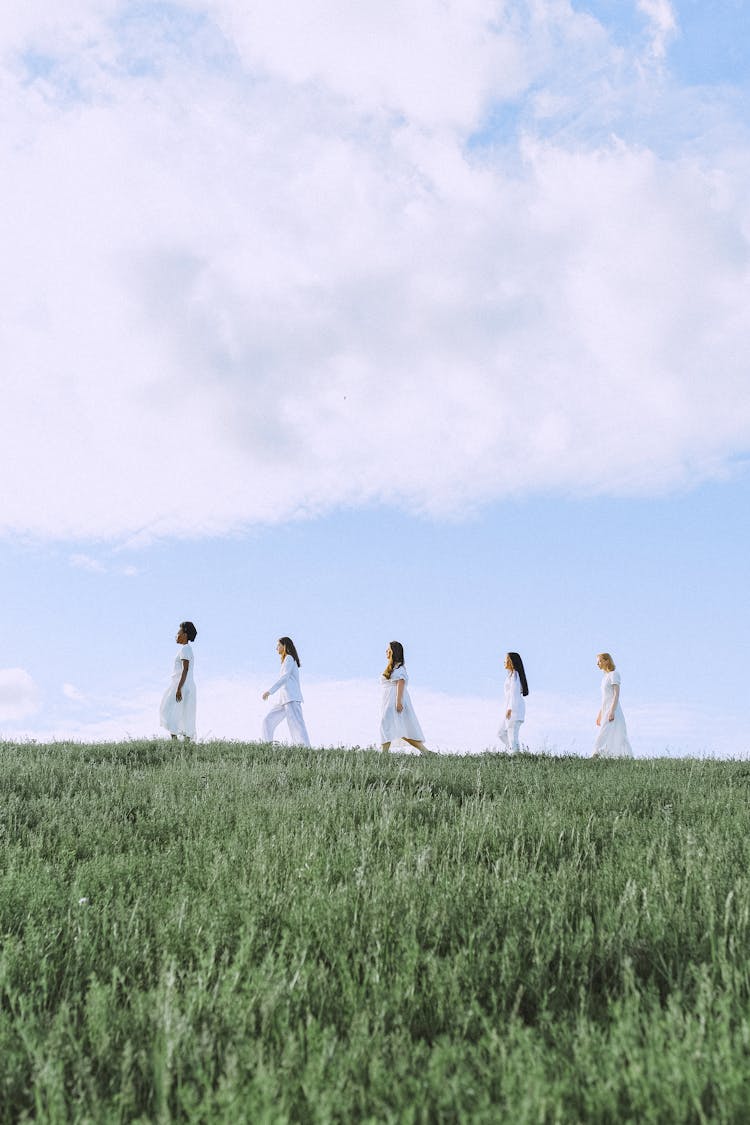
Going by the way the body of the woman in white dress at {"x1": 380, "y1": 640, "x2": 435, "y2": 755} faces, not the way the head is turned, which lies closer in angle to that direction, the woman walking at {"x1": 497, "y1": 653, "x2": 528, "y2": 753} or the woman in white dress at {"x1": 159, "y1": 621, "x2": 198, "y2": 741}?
the woman in white dress

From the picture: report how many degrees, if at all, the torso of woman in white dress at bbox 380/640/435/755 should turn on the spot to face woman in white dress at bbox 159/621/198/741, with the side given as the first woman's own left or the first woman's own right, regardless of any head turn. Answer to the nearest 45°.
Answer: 0° — they already face them

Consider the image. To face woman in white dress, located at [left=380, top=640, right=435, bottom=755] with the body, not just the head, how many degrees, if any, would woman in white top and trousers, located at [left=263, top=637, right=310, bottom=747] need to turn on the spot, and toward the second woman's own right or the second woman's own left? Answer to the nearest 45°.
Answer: approximately 180°

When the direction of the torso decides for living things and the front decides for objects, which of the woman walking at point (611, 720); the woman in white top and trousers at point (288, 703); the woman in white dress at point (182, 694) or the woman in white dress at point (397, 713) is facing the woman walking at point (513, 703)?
the woman walking at point (611, 720)

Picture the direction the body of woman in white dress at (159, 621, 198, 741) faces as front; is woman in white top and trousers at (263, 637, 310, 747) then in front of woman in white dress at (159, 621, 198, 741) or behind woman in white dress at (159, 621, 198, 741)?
behind

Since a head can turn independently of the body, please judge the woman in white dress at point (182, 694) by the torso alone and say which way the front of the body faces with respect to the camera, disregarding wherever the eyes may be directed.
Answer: to the viewer's left

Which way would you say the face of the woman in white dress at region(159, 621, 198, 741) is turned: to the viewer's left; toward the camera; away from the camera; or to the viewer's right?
to the viewer's left

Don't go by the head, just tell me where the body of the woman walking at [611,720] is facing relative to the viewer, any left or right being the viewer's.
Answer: facing to the left of the viewer

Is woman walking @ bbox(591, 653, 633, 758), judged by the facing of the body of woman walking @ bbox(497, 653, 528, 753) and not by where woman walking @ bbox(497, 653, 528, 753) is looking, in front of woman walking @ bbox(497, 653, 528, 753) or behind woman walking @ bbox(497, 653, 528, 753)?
behind

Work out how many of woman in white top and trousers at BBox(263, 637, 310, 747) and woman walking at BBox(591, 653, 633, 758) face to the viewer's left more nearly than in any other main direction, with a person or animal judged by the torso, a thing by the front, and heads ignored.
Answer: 2

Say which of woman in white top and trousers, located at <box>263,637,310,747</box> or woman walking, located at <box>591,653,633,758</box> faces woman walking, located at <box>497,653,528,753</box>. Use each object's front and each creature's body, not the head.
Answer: woman walking, located at <box>591,653,633,758</box>

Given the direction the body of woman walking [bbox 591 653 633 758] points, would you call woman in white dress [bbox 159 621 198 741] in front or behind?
in front

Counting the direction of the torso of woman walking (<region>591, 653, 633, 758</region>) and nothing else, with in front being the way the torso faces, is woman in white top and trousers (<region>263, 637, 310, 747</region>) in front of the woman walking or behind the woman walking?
in front

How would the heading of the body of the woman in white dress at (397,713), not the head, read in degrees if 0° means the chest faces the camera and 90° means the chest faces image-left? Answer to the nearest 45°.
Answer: approximately 90°

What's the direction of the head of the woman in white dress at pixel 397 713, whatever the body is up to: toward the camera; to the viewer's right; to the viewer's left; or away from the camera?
to the viewer's left

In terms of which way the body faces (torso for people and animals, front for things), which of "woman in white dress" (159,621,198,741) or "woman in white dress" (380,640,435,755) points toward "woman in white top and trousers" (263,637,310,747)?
"woman in white dress" (380,640,435,755)

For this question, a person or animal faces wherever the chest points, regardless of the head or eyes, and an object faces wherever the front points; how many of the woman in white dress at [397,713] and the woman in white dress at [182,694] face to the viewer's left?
2

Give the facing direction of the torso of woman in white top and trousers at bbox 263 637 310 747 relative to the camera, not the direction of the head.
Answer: to the viewer's left
